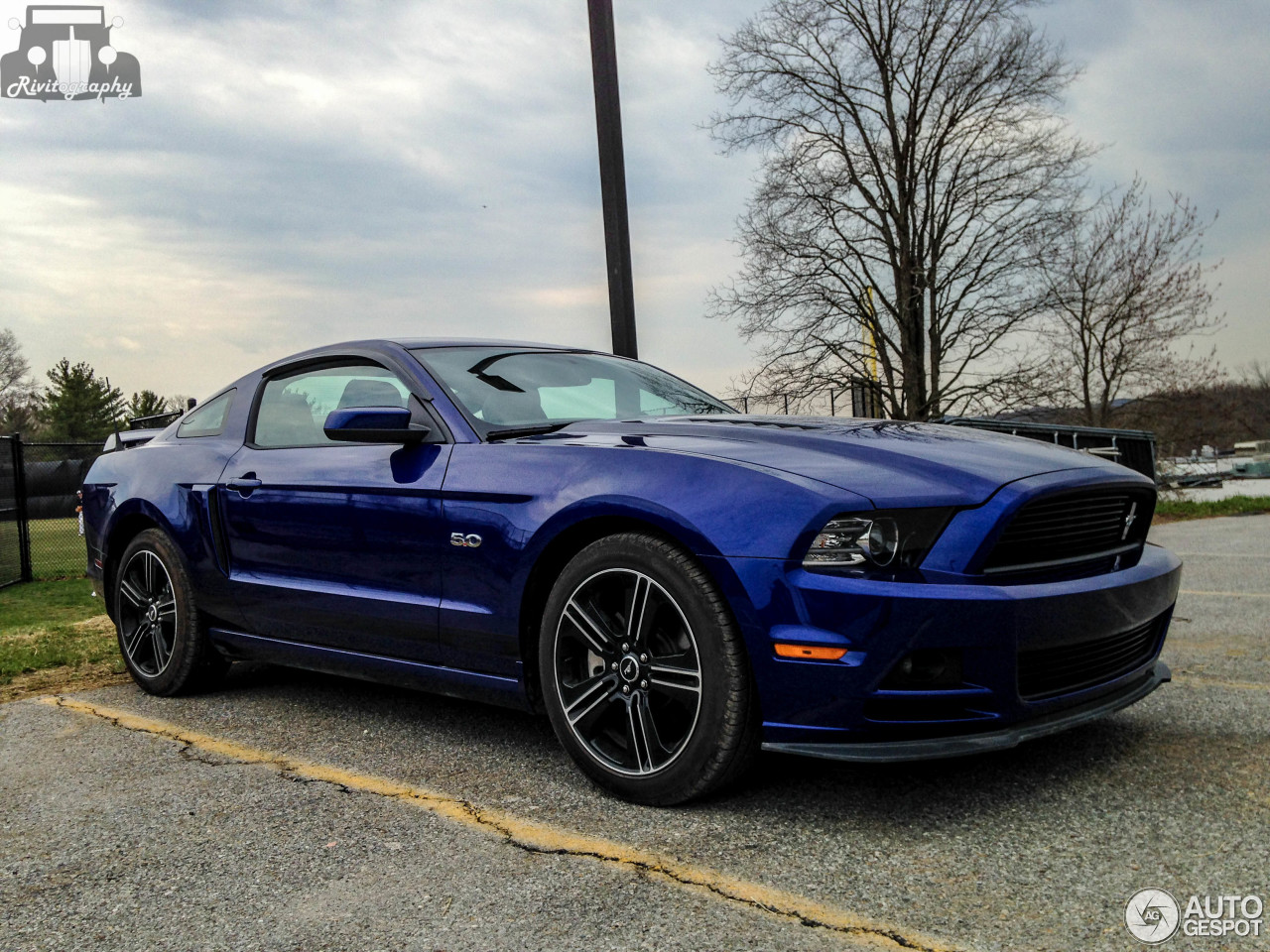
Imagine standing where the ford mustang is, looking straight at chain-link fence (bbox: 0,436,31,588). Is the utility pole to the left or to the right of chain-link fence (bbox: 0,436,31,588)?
right

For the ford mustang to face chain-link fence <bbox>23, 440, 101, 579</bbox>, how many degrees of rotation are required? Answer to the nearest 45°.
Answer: approximately 180°

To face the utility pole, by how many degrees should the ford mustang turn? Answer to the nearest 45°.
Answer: approximately 135° to its left

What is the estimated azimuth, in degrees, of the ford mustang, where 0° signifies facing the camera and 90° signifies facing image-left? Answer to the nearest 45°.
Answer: approximately 315°

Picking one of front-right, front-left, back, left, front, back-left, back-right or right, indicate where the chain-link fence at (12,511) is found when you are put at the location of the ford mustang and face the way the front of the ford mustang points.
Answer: back
